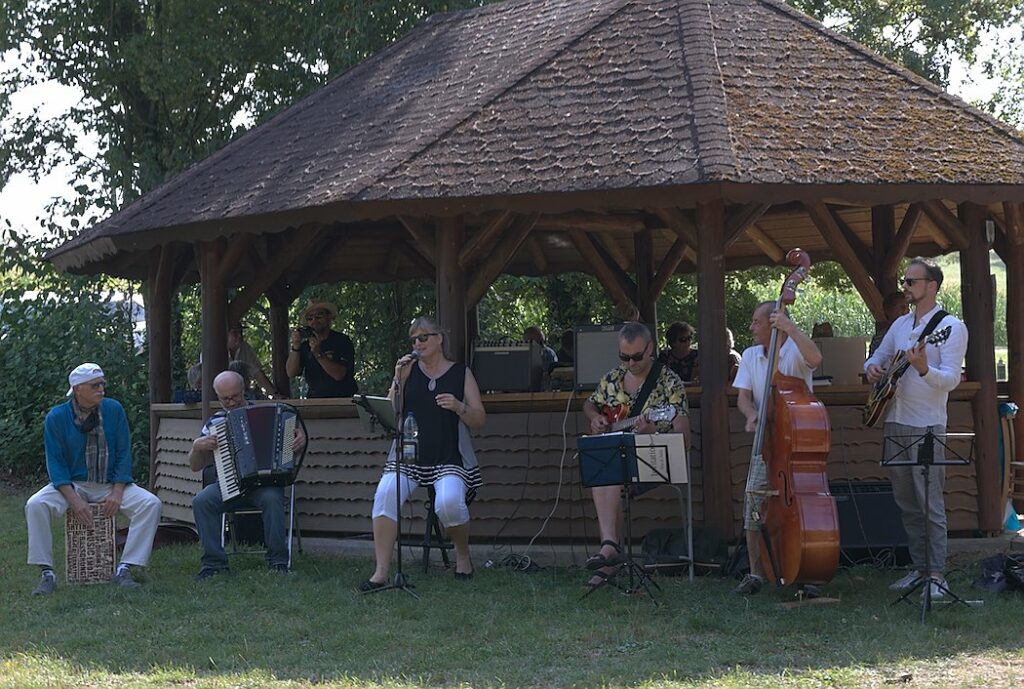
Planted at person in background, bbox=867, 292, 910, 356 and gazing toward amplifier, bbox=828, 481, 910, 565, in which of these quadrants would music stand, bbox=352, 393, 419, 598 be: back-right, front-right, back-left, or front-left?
front-right

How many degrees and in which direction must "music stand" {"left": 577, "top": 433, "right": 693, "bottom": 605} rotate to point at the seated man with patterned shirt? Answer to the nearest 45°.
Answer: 0° — it already faces them

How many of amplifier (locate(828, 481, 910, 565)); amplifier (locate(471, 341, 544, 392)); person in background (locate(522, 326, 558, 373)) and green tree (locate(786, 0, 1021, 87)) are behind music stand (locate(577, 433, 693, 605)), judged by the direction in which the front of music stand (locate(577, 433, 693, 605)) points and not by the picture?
0

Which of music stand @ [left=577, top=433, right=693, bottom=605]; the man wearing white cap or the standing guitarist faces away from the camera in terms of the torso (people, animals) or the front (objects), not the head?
the music stand

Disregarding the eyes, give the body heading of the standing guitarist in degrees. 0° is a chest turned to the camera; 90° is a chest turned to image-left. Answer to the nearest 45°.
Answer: approximately 45°

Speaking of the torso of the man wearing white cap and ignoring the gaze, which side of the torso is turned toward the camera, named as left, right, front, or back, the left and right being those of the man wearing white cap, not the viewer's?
front

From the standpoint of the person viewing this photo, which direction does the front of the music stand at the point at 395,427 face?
facing away from the viewer and to the right of the viewer

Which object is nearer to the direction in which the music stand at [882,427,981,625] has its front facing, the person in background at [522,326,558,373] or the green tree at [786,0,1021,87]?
the green tree

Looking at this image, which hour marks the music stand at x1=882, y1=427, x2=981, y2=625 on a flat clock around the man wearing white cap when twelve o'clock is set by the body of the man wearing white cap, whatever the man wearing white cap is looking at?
The music stand is roughly at 10 o'clock from the man wearing white cap.

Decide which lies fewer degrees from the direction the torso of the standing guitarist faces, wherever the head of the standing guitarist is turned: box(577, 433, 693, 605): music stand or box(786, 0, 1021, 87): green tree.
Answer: the music stand

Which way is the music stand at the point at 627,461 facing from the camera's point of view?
away from the camera

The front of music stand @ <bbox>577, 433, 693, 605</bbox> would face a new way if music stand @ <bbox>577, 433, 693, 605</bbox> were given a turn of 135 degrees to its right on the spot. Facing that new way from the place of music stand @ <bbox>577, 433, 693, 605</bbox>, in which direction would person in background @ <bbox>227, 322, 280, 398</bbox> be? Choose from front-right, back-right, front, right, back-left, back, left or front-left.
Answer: back

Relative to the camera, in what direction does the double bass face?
facing to the left of the viewer

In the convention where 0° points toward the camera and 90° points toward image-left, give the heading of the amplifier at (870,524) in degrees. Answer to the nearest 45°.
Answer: approximately 0°

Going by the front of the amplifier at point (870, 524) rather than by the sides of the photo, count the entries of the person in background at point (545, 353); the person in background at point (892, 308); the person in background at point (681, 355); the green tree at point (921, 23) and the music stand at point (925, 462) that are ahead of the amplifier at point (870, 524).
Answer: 1

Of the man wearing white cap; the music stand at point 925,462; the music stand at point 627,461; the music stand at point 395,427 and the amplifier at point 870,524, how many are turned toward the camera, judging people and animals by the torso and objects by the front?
2

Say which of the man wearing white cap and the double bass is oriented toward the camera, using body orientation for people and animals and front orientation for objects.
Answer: the man wearing white cap

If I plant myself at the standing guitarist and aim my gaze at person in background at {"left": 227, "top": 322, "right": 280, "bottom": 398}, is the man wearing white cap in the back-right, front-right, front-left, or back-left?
front-left

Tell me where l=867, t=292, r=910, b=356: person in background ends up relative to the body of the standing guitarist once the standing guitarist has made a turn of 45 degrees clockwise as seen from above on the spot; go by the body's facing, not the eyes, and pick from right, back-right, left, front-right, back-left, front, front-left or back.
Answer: right
